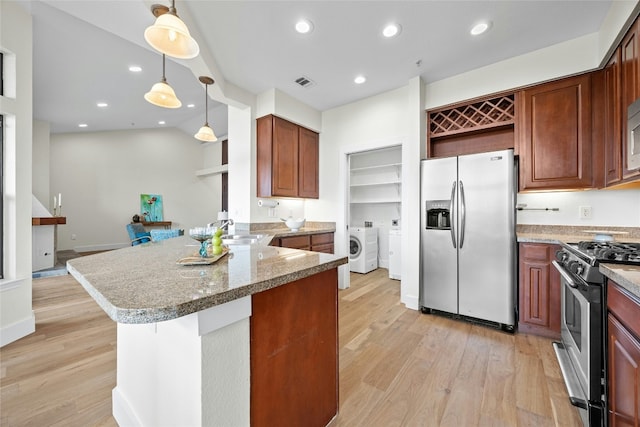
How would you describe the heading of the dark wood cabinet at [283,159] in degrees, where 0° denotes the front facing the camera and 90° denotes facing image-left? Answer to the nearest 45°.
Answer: approximately 315°

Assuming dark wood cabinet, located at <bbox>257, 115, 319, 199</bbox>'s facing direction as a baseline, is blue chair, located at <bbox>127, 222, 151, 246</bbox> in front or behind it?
behind

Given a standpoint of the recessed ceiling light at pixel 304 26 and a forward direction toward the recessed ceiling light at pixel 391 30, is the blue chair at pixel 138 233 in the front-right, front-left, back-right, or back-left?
back-left

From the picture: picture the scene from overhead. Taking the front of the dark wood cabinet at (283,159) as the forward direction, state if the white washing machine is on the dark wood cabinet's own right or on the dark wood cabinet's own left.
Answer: on the dark wood cabinet's own left
